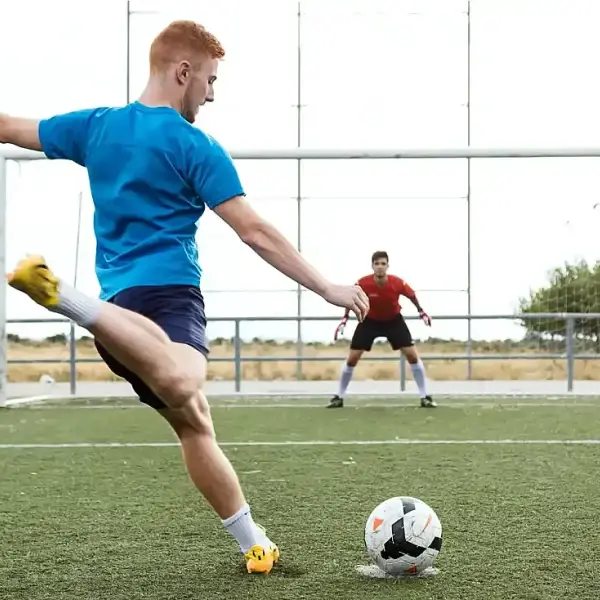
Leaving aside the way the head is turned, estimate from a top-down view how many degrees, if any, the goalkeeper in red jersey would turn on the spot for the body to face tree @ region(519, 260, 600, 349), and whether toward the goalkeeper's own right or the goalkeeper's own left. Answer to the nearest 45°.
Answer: approximately 135° to the goalkeeper's own left

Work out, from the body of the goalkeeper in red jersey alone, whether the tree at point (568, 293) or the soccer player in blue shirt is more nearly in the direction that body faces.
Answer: the soccer player in blue shirt

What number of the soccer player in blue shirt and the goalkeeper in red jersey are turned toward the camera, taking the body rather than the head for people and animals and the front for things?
1

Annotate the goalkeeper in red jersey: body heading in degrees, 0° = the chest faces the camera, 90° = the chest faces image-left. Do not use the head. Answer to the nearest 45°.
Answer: approximately 0°

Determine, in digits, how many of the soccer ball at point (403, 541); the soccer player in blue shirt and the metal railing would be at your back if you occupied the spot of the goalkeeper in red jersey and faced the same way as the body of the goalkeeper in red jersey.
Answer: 1

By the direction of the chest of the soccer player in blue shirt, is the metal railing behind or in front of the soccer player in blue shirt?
in front

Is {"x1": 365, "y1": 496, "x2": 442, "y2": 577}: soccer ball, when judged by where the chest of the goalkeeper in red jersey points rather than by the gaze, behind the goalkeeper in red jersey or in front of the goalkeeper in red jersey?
in front

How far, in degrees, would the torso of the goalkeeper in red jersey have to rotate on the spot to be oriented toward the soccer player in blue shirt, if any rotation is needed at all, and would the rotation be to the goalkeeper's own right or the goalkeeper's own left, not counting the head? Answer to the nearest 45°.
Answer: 0° — they already face them

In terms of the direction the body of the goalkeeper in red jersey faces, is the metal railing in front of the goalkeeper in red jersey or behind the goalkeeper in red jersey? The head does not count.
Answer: behind

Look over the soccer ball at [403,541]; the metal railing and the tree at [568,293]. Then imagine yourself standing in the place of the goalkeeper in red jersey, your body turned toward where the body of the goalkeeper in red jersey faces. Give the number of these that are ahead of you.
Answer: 1

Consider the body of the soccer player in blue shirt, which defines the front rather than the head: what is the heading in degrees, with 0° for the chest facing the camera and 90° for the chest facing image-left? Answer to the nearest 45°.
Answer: approximately 225°

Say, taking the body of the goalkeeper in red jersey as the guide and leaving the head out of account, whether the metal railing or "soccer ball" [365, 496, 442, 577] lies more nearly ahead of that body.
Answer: the soccer ball
